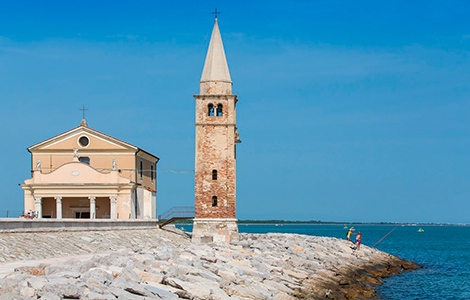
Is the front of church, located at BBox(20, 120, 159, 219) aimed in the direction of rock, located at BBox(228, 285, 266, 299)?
yes

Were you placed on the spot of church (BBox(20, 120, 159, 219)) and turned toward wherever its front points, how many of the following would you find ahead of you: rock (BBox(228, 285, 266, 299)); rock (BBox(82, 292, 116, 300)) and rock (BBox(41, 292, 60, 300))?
3

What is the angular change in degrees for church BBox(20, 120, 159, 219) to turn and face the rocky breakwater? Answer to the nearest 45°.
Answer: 0° — it already faces it

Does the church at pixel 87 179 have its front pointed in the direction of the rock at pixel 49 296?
yes

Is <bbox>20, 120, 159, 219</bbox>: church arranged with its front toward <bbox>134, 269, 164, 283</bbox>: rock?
yes

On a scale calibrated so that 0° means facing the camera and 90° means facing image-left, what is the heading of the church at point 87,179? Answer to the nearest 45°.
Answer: approximately 0°

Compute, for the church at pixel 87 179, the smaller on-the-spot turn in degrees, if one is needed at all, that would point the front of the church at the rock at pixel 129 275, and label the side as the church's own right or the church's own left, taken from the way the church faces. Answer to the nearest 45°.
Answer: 0° — it already faces it

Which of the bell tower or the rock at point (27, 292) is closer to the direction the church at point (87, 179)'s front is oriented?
the rock
